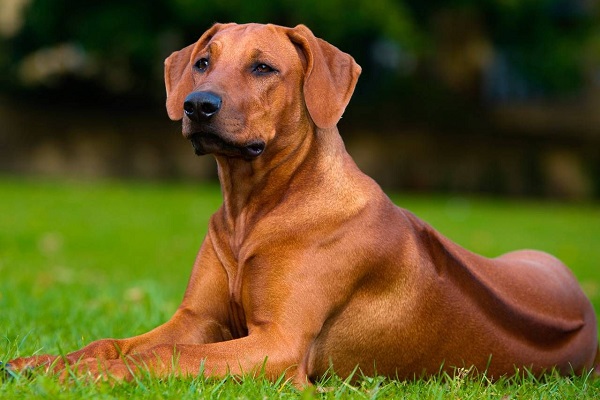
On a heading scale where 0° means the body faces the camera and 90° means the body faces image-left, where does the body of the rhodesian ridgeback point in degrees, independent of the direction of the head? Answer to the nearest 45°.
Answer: approximately 45°
